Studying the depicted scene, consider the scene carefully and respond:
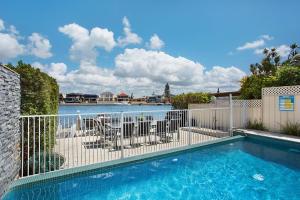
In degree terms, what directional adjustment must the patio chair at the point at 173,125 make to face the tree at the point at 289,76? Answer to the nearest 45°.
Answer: approximately 90° to its right

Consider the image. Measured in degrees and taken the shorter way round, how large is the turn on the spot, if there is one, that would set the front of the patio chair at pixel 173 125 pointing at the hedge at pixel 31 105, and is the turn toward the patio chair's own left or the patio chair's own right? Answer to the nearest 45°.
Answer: approximately 90° to the patio chair's own left

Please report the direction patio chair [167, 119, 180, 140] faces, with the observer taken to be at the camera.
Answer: facing away from the viewer and to the left of the viewer

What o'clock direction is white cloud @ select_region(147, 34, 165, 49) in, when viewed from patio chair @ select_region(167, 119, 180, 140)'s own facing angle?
The white cloud is roughly at 1 o'clock from the patio chair.

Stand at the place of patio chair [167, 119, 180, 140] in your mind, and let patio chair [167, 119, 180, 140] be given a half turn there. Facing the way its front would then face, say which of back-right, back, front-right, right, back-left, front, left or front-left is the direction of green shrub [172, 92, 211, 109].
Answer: back-left

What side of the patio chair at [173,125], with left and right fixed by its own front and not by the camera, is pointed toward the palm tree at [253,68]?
back

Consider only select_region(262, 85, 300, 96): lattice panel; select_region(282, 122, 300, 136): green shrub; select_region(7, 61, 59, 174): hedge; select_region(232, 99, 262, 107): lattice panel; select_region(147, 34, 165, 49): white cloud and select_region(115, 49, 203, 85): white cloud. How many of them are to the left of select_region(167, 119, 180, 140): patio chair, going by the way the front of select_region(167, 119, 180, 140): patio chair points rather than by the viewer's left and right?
1

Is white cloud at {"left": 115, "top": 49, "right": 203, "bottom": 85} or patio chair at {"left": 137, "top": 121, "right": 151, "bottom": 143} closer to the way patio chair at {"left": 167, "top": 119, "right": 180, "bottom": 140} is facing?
the white cloud

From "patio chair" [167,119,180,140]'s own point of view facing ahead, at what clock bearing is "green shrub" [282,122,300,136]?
The green shrub is roughly at 4 o'clock from the patio chair.

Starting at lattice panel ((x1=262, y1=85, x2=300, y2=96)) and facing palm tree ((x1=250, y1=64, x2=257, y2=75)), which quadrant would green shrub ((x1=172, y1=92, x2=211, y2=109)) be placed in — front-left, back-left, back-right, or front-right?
front-left

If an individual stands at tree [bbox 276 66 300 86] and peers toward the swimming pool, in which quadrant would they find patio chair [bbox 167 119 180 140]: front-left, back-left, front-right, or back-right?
front-right

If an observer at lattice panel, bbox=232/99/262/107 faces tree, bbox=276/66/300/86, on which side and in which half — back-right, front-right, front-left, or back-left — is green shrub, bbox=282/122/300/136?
front-right

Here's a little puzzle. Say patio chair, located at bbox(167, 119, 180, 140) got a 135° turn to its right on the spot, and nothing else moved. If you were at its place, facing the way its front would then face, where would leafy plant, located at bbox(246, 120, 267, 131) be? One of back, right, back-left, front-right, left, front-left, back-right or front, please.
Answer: front-left

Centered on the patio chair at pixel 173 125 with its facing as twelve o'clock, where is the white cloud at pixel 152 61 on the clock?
The white cloud is roughly at 1 o'clock from the patio chair.

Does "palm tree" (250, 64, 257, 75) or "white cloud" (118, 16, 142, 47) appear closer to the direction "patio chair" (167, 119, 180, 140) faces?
the white cloud

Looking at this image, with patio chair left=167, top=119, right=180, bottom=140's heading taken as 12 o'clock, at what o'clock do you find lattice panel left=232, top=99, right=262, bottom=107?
The lattice panel is roughly at 3 o'clock from the patio chair.
